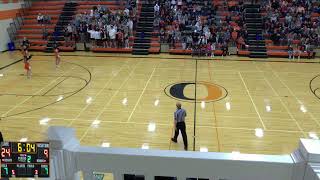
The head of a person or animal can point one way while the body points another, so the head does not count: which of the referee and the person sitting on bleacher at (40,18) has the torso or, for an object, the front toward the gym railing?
the person sitting on bleacher

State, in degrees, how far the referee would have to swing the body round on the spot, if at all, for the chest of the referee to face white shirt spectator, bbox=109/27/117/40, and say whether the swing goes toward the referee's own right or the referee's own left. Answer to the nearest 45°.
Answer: approximately 45° to the referee's own right

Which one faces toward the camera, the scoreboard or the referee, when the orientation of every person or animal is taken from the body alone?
the scoreboard

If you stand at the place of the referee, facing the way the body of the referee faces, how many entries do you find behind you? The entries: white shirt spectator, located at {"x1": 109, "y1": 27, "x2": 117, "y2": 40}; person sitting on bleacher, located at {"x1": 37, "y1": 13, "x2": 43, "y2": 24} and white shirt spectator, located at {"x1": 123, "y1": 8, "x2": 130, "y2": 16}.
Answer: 0

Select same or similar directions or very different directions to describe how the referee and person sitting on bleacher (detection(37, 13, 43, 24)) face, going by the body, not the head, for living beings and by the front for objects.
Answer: very different directions

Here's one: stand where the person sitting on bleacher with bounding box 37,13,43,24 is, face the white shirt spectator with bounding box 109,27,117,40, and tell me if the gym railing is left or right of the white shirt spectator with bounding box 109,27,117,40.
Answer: right

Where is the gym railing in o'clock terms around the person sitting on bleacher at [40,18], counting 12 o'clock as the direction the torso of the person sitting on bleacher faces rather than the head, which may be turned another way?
The gym railing is roughly at 12 o'clock from the person sitting on bleacher.

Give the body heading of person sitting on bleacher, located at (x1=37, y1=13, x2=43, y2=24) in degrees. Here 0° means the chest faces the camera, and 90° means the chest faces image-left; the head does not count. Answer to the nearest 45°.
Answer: approximately 0°
